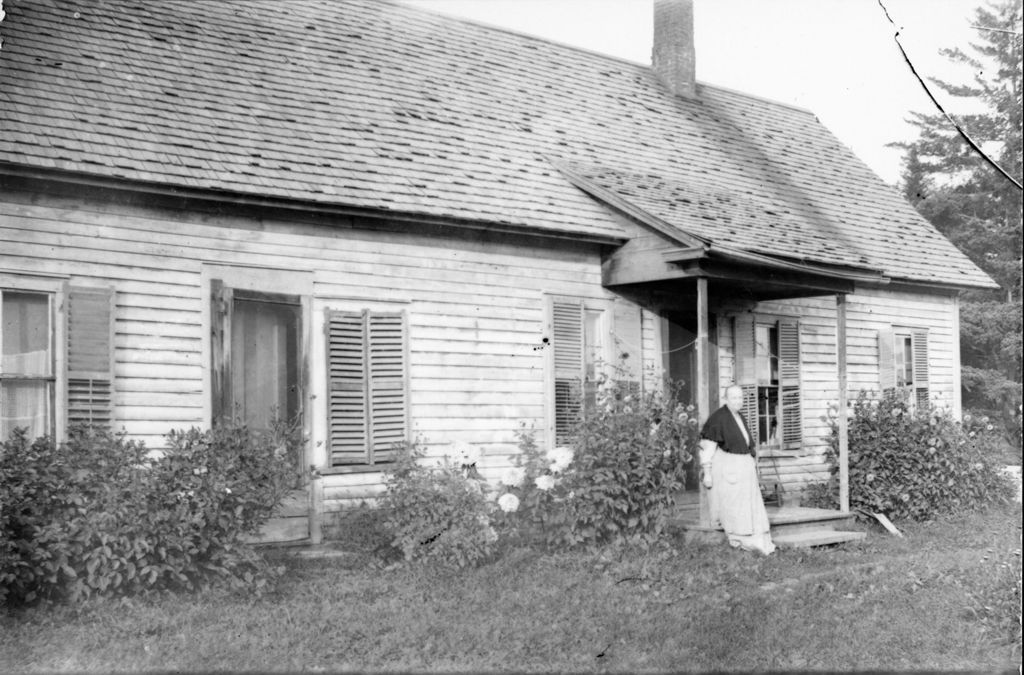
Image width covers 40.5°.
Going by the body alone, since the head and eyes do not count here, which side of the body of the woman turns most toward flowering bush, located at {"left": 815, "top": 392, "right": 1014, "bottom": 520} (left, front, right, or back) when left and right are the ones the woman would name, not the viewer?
left

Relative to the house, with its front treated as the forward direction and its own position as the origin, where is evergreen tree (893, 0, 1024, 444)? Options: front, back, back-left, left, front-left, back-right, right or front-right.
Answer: left

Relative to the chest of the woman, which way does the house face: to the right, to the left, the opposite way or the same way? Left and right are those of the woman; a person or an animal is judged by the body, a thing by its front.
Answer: the same way

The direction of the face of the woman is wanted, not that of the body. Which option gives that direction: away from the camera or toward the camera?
toward the camera

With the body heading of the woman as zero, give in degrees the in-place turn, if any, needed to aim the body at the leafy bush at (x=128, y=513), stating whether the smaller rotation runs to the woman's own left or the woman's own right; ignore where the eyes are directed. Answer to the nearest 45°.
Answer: approximately 90° to the woman's own right

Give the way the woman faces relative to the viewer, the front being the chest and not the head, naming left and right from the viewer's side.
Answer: facing the viewer and to the right of the viewer

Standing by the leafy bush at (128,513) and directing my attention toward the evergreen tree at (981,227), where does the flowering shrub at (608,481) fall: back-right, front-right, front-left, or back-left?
front-right

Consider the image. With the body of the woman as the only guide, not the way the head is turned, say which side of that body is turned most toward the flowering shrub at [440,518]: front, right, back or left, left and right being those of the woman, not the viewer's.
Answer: right

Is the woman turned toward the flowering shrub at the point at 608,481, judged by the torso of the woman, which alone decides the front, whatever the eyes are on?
no

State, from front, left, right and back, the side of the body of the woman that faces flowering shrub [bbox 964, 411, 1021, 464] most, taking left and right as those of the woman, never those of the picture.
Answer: left

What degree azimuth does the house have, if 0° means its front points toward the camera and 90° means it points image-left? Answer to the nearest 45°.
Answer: approximately 315°

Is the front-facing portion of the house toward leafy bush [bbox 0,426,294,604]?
no

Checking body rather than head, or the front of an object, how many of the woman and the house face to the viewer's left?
0

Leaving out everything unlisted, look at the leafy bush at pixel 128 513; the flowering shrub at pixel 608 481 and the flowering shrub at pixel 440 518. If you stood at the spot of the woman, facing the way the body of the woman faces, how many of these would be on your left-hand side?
0

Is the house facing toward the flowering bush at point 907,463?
no
